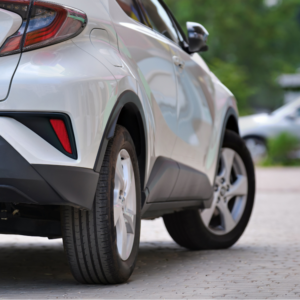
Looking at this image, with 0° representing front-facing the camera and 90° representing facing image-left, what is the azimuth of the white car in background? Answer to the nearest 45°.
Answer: approximately 90°

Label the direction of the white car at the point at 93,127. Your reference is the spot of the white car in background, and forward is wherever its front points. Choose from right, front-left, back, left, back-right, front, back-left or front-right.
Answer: left

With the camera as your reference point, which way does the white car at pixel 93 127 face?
facing away from the viewer and to the right of the viewer

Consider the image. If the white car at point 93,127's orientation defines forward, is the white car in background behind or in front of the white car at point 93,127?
in front

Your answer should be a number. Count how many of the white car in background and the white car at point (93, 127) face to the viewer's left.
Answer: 1
